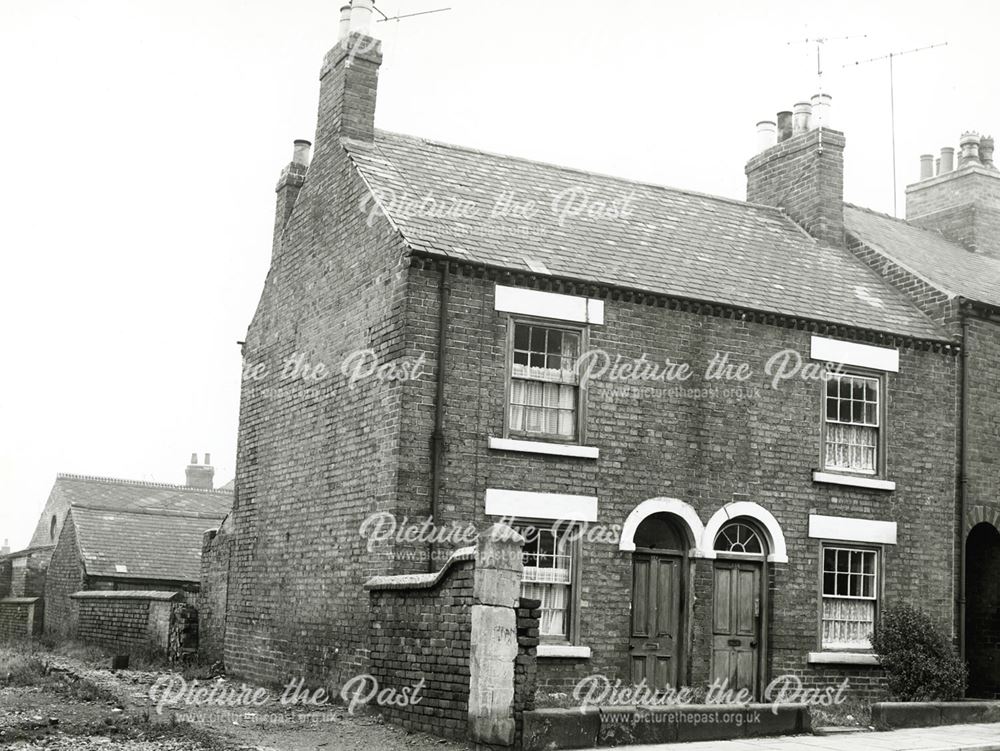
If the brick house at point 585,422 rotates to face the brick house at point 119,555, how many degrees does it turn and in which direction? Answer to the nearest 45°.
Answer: approximately 180°

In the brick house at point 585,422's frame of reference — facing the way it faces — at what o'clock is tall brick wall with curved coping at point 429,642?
The tall brick wall with curved coping is roughly at 2 o'clock from the brick house.

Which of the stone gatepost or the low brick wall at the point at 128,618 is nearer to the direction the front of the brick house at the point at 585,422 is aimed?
the stone gatepost

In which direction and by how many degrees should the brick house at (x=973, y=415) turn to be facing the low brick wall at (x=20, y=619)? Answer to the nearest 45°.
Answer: approximately 135° to its right

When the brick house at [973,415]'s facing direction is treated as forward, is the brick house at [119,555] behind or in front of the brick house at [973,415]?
behind

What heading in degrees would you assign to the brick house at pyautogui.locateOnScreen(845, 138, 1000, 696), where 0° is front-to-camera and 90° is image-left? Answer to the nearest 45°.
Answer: approximately 315°

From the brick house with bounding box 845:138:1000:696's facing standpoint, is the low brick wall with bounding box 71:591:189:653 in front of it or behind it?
behind

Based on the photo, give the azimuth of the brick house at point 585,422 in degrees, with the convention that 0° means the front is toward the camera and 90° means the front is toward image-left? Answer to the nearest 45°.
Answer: approximately 315°

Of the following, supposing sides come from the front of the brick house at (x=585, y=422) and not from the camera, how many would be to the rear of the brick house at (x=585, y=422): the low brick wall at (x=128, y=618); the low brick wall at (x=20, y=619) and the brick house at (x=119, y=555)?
3
